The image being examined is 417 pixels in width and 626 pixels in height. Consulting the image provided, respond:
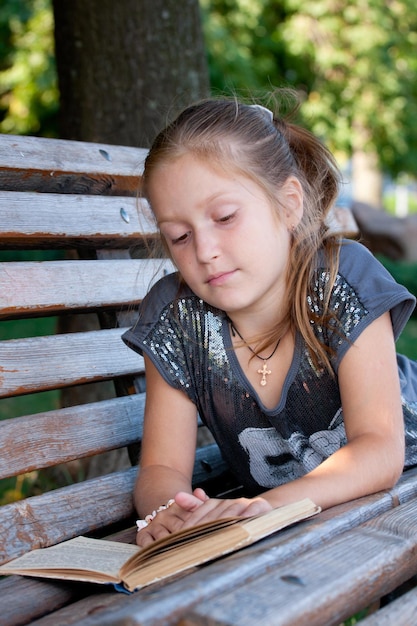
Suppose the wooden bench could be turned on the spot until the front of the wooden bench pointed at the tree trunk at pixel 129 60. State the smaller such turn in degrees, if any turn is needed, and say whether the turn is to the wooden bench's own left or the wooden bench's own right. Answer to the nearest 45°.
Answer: approximately 135° to the wooden bench's own left

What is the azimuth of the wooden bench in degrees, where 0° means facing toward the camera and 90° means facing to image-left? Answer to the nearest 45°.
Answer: approximately 315°

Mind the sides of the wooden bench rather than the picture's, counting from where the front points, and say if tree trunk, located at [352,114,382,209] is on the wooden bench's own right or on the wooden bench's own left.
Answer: on the wooden bench's own left
